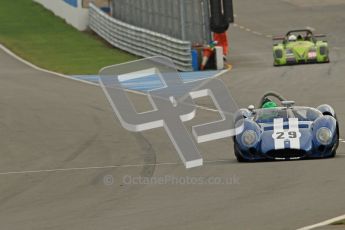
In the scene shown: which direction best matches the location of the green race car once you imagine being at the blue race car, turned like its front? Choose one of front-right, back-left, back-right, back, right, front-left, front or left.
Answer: back

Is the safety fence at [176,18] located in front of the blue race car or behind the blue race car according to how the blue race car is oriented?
behind

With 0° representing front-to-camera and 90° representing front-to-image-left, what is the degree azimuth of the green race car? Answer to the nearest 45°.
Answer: approximately 0°

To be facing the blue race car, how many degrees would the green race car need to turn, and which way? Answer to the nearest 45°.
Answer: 0° — it already faces it

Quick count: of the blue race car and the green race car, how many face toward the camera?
2

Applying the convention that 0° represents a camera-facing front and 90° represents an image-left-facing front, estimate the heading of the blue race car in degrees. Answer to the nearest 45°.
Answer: approximately 0°
